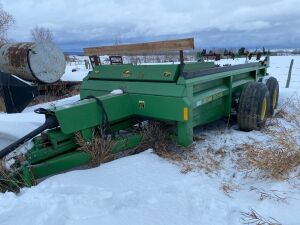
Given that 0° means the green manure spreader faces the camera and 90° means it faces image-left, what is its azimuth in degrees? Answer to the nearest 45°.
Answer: approximately 45°

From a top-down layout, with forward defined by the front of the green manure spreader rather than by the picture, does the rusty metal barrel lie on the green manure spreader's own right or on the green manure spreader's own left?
on the green manure spreader's own right

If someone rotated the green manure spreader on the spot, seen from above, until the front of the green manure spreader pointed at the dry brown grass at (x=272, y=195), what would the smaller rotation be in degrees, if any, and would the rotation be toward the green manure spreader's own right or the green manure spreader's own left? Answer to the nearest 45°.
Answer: approximately 90° to the green manure spreader's own left

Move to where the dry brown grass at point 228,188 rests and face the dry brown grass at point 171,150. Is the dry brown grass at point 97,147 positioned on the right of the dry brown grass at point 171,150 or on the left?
left

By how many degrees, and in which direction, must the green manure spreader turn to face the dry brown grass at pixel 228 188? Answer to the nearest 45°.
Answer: approximately 90° to its left

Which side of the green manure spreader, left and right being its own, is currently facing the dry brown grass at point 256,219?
left
